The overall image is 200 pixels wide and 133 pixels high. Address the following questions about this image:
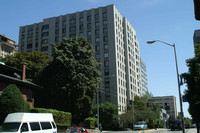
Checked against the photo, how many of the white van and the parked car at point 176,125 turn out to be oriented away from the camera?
1

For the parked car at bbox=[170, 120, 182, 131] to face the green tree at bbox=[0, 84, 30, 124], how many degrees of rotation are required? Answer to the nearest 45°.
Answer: approximately 135° to its left

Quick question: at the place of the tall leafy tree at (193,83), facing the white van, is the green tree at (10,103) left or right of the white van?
right

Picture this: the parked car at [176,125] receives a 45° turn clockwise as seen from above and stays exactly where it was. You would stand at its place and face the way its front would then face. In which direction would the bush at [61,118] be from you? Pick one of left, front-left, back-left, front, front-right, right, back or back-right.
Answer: back

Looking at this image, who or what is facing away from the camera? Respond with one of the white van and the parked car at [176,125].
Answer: the parked car

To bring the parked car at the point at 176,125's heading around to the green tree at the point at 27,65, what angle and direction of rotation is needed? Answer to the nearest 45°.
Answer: approximately 90° to its left

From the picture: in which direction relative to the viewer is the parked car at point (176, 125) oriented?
away from the camera

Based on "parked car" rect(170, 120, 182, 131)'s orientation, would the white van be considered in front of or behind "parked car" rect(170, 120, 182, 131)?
behind

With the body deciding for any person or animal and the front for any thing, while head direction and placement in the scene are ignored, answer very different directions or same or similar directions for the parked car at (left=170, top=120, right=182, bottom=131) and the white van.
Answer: very different directions

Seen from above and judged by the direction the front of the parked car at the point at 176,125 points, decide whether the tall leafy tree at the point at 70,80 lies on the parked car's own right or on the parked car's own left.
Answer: on the parked car's own left

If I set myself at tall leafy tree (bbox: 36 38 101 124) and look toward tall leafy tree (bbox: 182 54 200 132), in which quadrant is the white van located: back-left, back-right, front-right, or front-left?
front-right
